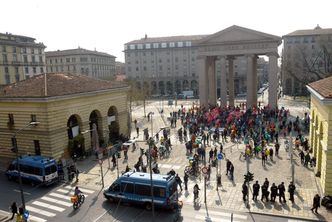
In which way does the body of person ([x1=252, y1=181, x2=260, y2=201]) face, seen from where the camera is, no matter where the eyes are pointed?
away from the camera

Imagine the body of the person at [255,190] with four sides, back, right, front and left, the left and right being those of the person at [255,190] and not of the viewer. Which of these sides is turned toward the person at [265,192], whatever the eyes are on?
right

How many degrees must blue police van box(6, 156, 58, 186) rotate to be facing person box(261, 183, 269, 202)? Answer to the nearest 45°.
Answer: approximately 180°

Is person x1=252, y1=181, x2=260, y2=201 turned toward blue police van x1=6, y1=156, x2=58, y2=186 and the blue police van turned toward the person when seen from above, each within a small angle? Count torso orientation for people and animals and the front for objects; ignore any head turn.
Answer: no

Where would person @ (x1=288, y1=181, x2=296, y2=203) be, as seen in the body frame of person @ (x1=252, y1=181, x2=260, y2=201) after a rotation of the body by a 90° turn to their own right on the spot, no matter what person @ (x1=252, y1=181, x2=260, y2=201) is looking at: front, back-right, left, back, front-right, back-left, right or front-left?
front

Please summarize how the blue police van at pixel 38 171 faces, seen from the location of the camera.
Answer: facing away from the viewer and to the left of the viewer

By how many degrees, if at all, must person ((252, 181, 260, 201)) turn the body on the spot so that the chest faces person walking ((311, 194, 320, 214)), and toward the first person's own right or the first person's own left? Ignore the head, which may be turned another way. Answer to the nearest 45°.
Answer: approximately 90° to the first person's own right

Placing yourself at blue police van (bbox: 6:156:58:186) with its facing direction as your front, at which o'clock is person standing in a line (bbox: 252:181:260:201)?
The person standing in a line is roughly at 6 o'clock from the blue police van.

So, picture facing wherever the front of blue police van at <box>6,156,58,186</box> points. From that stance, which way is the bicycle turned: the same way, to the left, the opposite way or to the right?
to the left

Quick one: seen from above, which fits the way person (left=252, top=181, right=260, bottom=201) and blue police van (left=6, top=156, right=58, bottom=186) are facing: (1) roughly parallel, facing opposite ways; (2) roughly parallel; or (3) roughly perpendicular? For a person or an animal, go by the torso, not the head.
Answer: roughly perpendicular
